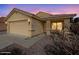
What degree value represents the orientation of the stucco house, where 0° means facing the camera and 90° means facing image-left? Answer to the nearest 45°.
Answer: approximately 45°
